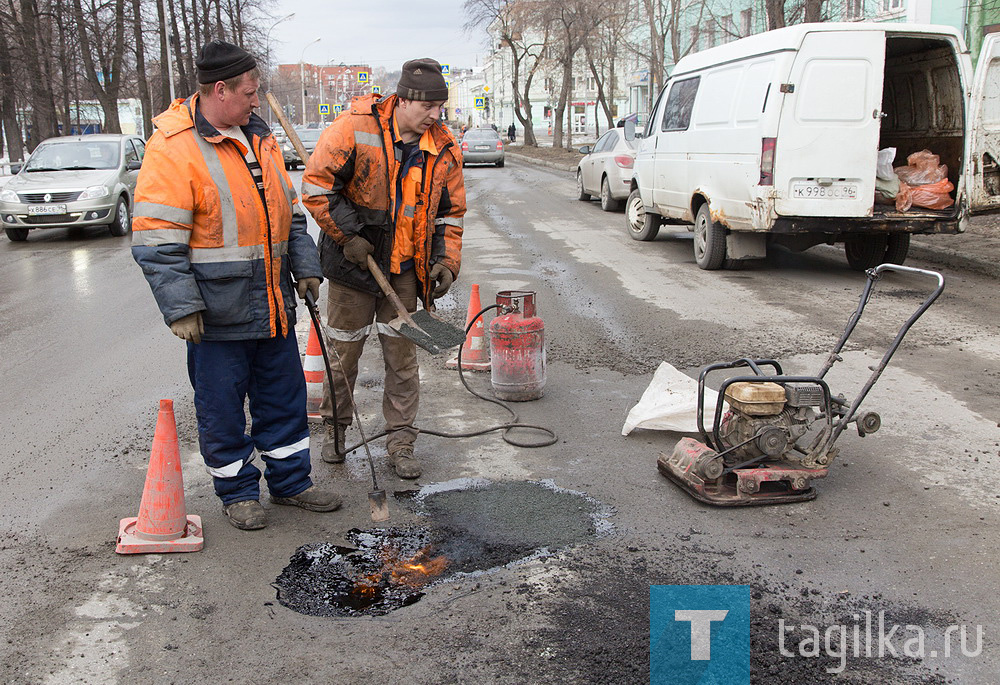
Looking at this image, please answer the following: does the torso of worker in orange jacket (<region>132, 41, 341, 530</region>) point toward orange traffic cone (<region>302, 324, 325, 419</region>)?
no

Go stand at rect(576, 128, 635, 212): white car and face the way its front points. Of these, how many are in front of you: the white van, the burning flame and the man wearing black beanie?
0

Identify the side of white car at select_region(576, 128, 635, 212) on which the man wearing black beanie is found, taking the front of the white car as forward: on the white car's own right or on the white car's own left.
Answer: on the white car's own left

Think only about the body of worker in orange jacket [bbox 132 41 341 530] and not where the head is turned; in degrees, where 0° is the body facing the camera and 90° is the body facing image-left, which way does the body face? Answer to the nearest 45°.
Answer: approximately 315°

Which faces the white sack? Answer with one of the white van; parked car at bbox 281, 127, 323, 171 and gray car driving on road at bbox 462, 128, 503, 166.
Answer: parked car at bbox 281, 127, 323, 171

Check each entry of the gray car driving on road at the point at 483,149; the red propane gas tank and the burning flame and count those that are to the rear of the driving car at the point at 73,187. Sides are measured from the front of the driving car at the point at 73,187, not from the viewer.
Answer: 1

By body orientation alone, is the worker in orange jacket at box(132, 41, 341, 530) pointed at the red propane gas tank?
no

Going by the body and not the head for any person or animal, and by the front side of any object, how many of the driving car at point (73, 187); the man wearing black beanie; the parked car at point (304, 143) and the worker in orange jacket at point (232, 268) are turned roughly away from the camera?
0

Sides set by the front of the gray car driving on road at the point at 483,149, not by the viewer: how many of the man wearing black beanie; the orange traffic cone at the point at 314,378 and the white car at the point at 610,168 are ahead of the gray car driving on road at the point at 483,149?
0

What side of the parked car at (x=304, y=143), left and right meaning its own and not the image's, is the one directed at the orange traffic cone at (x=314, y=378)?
front

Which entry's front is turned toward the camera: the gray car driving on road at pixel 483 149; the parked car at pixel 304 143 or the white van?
the parked car at pixel 304 143

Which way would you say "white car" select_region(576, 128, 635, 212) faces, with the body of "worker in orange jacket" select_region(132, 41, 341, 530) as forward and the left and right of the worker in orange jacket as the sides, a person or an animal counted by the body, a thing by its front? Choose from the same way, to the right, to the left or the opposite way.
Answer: the opposite way

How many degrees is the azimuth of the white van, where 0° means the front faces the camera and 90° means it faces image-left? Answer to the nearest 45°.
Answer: approximately 135°

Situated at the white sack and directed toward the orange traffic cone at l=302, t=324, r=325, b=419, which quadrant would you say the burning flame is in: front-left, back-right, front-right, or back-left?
front-left

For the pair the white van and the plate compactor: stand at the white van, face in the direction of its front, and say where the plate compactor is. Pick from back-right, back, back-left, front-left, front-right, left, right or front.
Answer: back-left

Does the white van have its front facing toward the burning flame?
no
